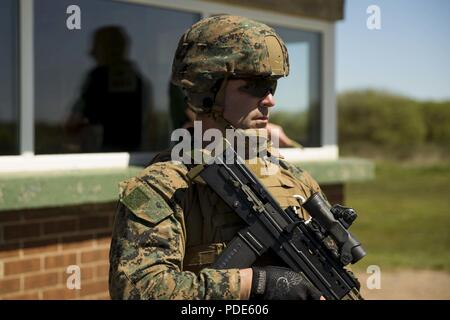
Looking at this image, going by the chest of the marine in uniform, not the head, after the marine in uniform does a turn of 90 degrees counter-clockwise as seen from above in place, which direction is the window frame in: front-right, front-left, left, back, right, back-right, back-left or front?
front-left

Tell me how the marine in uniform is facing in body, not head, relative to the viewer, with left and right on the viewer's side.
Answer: facing the viewer and to the right of the viewer

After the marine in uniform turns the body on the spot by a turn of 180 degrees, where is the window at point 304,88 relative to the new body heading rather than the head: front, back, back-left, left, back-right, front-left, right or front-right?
front-right

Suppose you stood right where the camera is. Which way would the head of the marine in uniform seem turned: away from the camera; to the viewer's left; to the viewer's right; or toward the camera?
to the viewer's right

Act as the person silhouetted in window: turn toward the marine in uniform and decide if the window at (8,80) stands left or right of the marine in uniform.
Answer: right
